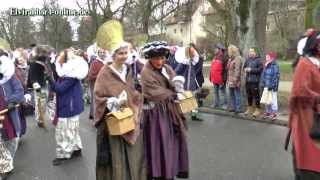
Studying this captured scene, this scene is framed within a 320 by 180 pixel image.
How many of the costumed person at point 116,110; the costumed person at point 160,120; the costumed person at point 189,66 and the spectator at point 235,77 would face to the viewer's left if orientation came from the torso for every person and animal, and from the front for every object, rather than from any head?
1

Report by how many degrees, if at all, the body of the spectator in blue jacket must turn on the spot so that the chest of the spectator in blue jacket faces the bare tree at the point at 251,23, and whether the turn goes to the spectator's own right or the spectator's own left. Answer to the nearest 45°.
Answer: approximately 135° to the spectator's own right

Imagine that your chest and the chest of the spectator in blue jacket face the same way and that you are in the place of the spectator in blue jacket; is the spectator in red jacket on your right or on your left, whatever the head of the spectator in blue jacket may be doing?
on your right

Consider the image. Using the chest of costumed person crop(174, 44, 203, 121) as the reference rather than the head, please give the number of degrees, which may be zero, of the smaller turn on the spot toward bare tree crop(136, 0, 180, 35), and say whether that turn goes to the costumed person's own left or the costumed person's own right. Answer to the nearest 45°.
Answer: approximately 135° to the costumed person's own left

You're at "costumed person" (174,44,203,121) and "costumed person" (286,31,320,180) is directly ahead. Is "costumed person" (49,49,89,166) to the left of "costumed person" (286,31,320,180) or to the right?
right

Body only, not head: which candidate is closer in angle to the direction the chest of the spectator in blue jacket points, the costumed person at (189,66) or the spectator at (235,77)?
the costumed person

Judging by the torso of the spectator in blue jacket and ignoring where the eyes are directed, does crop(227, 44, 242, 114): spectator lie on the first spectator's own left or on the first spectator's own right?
on the first spectator's own right

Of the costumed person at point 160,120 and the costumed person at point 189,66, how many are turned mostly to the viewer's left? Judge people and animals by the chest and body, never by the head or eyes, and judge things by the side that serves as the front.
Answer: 0

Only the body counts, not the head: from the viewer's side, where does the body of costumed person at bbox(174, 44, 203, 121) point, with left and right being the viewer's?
facing the viewer and to the right of the viewer

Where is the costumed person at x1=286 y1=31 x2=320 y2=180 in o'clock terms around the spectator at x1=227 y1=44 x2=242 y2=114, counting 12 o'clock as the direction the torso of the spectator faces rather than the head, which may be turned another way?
The costumed person is roughly at 9 o'clock from the spectator.

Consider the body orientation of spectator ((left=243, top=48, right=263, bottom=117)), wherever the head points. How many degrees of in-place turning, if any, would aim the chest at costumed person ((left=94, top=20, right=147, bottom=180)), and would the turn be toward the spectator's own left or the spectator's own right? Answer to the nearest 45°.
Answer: approximately 45° to the spectator's own left

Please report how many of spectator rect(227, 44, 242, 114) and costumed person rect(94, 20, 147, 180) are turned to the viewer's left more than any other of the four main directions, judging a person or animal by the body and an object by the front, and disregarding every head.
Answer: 1

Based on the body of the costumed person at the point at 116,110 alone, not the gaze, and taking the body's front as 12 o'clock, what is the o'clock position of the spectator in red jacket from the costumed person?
The spectator in red jacket is roughly at 8 o'clock from the costumed person.

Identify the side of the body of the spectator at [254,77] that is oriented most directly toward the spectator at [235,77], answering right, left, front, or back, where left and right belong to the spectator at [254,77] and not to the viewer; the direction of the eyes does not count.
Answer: right

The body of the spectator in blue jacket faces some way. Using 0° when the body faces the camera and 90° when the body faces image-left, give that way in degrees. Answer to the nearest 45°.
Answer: approximately 45°

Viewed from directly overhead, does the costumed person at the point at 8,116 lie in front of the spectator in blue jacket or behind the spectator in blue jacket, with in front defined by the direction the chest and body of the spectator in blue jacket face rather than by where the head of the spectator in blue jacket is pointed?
in front

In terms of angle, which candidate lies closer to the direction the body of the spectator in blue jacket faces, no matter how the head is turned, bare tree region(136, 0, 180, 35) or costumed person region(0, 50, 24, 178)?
the costumed person
